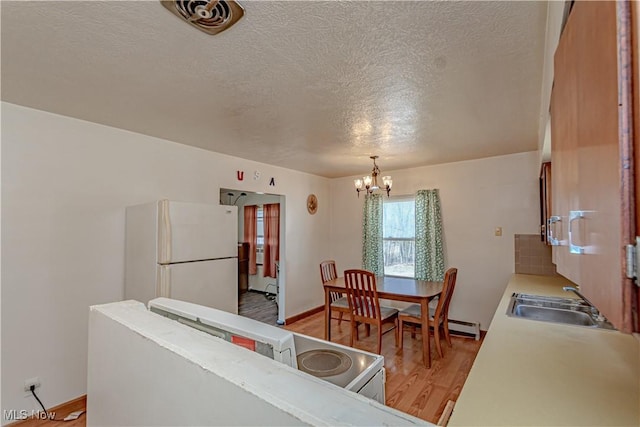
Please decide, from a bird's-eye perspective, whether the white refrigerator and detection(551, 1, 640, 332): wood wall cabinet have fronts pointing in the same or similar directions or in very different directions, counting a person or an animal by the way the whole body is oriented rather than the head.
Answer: very different directions

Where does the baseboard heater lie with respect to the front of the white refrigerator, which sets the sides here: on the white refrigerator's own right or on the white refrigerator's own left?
on the white refrigerator's own left

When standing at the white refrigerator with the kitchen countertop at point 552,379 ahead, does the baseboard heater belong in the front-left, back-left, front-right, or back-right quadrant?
front-left

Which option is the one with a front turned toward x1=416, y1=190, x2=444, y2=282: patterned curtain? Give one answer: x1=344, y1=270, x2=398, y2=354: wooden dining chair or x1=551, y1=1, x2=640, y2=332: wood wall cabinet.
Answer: the wooden dining chair

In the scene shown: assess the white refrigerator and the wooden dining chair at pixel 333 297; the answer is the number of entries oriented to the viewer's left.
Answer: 0

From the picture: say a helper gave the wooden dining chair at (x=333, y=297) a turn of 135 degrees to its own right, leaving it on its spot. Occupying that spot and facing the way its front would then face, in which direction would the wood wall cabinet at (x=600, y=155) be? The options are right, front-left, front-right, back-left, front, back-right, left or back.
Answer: left

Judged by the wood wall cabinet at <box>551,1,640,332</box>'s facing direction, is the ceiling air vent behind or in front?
in front

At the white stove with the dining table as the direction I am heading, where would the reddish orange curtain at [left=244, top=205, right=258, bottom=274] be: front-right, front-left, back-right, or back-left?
front-left

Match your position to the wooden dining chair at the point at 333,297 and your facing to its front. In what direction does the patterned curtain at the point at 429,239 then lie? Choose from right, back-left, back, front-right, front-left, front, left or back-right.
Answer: front-left

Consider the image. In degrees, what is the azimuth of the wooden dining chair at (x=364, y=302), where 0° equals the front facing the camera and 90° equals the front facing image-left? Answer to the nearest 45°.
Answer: approximately 225°

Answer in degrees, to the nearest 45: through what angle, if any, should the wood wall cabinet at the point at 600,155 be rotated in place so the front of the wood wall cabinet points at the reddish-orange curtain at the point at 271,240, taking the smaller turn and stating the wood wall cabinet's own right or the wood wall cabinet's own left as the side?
approximately 90° to the wood wall cabinet's own right

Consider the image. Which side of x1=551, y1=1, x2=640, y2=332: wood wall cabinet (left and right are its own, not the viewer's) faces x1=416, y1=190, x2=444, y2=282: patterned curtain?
right

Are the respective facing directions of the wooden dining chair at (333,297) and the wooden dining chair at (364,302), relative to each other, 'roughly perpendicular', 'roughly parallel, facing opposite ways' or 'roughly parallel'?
roughly perpendicular

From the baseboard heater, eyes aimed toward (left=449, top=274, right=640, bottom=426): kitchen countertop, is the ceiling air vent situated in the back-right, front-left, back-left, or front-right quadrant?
front-right

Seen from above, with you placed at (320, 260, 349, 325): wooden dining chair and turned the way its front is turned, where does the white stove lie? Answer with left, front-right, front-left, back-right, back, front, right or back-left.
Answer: front-right

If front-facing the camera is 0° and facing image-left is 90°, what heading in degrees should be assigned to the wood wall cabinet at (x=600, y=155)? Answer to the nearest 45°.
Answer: approximately 45°

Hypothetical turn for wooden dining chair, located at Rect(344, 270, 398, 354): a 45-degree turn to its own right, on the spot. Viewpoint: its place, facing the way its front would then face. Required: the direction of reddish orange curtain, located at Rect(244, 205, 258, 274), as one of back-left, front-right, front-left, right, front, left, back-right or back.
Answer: back-left

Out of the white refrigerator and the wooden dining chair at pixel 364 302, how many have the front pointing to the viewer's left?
0

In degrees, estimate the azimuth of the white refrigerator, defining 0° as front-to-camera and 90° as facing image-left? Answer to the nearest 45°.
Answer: approximately 315°

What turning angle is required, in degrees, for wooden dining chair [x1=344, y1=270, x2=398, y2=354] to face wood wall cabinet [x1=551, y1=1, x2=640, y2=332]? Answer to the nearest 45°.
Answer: approximately 135° to its right

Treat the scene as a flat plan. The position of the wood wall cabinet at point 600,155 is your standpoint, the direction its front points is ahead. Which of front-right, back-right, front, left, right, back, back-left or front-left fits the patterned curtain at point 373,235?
right
